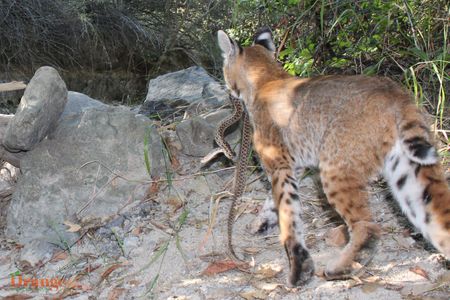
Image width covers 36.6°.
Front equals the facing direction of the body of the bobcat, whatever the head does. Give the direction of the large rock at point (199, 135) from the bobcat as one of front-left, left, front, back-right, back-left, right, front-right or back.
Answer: front

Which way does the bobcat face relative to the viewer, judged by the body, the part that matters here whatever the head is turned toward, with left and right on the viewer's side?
facing away from the viewer and to the left of the viewer

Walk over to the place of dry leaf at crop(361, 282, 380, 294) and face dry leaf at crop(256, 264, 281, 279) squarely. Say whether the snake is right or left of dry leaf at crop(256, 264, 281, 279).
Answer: right

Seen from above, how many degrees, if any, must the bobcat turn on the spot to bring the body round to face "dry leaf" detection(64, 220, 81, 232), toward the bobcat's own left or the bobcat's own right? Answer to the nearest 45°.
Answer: approximately 45° to the bobcat's own left

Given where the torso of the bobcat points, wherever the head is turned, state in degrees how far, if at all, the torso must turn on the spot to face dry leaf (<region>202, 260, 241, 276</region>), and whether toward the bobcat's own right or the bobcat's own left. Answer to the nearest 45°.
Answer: approximately 45° to the bobcat's own left

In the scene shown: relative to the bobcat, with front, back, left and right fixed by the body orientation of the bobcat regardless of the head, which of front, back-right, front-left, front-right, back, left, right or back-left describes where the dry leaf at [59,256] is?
front-left

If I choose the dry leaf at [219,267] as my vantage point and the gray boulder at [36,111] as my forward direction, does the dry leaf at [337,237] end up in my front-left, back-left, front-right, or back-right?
back-right

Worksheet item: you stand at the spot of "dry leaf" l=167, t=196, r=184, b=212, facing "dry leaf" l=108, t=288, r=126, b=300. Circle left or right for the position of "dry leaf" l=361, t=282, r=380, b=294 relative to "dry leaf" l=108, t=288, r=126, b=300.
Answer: left

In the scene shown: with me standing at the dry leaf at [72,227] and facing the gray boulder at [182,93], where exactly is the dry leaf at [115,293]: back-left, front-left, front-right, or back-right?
back-right
